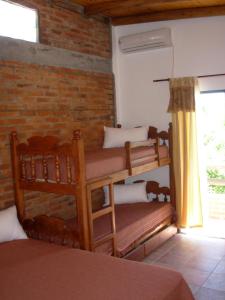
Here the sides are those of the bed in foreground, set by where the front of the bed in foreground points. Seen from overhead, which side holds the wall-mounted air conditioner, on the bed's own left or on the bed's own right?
on the bed's own left

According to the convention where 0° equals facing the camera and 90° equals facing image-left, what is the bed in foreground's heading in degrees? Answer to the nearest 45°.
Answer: approximately 315°

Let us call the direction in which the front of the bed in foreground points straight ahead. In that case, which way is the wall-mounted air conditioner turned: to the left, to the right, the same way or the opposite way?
to the right

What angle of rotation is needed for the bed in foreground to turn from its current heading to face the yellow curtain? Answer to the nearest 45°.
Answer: approximately 90° to its left

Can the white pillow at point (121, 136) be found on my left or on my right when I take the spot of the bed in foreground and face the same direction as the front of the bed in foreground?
on my left

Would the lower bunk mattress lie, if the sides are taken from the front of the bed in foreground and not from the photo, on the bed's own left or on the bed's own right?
on the bed's own left

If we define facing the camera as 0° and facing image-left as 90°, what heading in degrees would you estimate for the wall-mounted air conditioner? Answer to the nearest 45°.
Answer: approximately 45°
